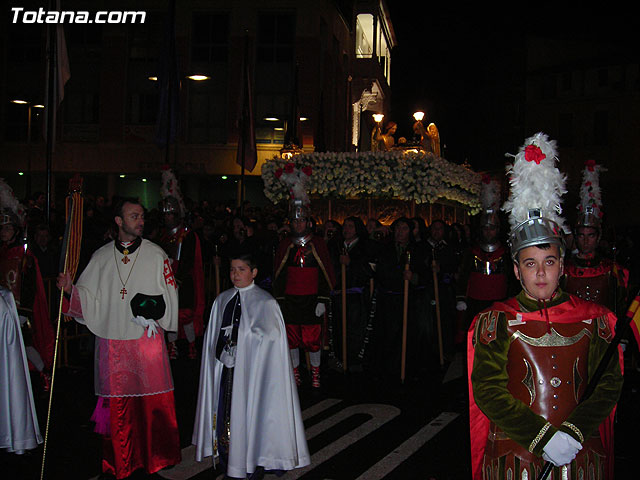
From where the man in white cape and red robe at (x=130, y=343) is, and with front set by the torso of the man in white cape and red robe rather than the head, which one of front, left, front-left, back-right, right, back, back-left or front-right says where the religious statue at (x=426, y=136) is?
back-left

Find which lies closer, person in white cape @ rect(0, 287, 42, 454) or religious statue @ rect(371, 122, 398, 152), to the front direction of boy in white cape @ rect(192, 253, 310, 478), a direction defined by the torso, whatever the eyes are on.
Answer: the person in white cape

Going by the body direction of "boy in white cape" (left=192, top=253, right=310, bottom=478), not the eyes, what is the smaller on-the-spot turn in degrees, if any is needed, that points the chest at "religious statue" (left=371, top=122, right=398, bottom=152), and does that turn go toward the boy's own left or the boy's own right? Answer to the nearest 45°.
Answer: approximately 135° to the boy's own right

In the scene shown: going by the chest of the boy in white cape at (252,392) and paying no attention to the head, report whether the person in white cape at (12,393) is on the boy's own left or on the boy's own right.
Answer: on the boy's own right

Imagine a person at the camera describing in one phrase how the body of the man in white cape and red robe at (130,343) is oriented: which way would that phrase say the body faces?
toward the camera

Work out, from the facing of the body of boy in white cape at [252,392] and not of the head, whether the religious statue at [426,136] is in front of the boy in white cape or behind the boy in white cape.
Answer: behind

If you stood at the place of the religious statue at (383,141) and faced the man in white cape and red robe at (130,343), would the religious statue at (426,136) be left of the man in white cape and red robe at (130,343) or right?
left

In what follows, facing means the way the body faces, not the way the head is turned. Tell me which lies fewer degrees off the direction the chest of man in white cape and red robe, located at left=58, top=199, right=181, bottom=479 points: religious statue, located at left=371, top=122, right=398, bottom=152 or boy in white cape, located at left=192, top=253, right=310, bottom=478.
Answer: the boy in white cape

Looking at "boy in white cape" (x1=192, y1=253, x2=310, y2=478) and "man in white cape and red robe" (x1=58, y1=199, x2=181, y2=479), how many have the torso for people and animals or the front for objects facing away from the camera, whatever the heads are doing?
0

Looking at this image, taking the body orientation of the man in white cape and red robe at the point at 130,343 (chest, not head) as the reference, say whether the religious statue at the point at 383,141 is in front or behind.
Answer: behind

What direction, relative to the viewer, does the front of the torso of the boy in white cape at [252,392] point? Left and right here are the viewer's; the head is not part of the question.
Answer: facing the viewer and to the left of the viewer

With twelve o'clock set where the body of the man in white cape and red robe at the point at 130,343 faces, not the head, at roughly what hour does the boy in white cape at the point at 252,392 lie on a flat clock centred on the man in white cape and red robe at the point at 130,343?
the boy in white cape at the point at 252,392 is roughly at 10 o'clock from the man in white cape and red robe at the point at 130,343.
